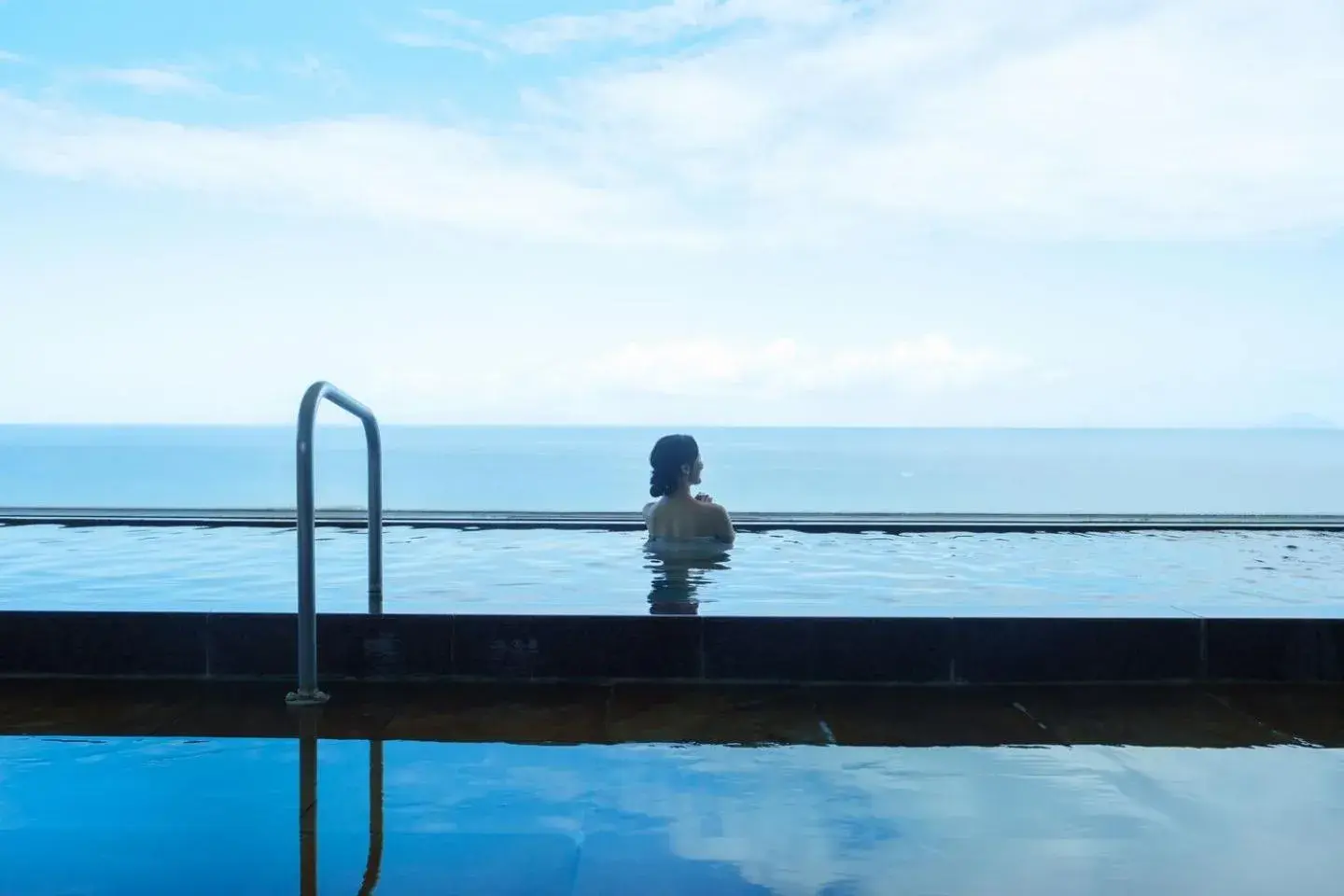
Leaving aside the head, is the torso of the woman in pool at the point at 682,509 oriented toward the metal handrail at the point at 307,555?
no

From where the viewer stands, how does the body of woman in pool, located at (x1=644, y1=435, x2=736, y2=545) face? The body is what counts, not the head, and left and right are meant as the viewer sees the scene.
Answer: facing away from the viewer and to the right of the viewer

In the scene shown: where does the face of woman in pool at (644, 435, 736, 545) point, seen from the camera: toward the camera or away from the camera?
away from the camera
